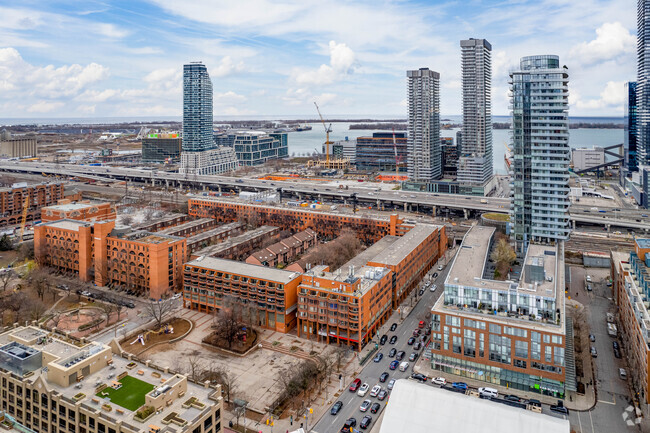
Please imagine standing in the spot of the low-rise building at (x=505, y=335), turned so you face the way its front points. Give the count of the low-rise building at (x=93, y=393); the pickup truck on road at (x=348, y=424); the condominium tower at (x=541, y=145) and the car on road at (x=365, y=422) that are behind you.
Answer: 1

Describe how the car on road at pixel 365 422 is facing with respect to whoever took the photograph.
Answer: facing away from the viewer and to the right of the viewer

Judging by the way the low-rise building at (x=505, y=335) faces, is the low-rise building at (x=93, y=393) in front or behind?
in front

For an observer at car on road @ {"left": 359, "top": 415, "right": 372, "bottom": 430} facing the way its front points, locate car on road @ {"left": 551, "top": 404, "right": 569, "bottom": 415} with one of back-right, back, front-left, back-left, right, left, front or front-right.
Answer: front-right

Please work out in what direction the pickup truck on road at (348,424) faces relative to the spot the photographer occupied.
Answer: facing away from the viewer and to the right of the viewer
